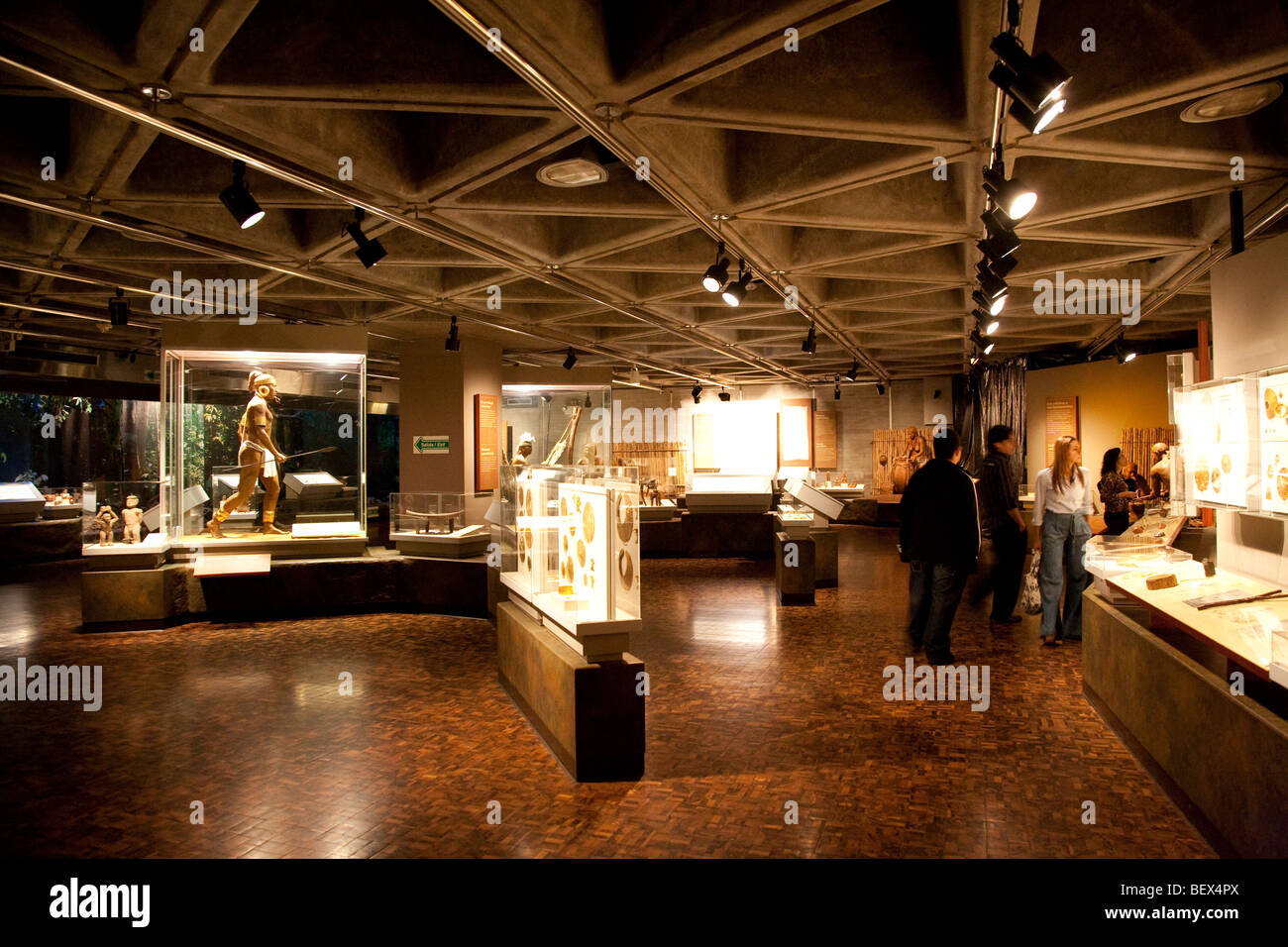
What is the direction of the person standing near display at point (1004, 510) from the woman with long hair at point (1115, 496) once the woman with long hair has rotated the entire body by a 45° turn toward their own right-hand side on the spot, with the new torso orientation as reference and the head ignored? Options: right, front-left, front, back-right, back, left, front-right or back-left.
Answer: right

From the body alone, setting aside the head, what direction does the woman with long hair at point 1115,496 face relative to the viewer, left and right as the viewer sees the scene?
facing to the right of the viewer

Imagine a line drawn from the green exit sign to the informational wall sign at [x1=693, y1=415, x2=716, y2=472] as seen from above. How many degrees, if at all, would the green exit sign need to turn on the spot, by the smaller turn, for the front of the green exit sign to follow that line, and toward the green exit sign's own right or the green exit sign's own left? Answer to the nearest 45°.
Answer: approximately 135° to the green exit sign's own left

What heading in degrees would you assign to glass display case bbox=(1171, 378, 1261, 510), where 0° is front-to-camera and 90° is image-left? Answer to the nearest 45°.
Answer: approximately 45°

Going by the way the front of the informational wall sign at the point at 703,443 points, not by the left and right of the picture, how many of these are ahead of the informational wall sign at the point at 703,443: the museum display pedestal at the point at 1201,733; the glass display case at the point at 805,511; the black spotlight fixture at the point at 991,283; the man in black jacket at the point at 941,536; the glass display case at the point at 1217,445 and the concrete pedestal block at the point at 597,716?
6

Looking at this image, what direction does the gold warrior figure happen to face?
to the viewer's right

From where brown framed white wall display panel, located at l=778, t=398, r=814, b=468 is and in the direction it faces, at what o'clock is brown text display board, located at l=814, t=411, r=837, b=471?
The brown text display board is roughly at 8 o'clock from the brown framed white wall display panel.

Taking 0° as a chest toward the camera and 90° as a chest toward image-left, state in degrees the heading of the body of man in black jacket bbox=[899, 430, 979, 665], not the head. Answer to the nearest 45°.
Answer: approximately 225°
